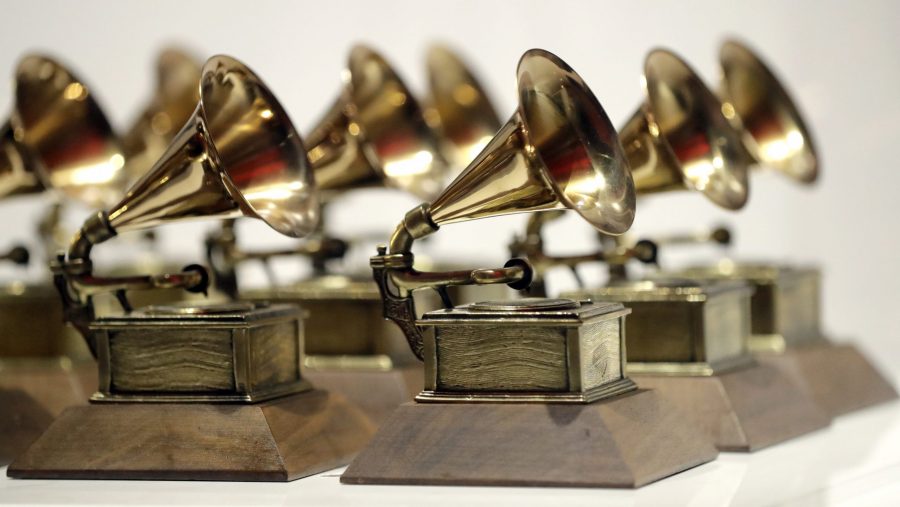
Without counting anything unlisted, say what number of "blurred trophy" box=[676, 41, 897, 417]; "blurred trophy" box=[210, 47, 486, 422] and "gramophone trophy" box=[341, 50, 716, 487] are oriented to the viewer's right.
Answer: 3

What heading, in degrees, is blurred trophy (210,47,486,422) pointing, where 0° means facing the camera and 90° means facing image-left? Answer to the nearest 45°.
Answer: approximately 270°

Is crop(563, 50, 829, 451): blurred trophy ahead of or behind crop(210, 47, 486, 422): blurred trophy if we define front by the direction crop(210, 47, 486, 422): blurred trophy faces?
ahead

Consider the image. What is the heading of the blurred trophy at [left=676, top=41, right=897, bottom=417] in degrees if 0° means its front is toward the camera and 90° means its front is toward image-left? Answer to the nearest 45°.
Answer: approximately 270°

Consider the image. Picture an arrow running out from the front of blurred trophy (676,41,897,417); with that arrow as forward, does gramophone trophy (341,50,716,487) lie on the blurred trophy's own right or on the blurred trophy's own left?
on the blurred trophy's own right

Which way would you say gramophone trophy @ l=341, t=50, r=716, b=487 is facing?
to the viewer's right

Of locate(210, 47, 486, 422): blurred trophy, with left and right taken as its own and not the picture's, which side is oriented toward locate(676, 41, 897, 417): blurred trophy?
front

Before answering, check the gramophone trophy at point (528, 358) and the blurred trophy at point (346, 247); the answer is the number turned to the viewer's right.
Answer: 2

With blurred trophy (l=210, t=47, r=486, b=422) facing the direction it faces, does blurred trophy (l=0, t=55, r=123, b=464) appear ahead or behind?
behind
